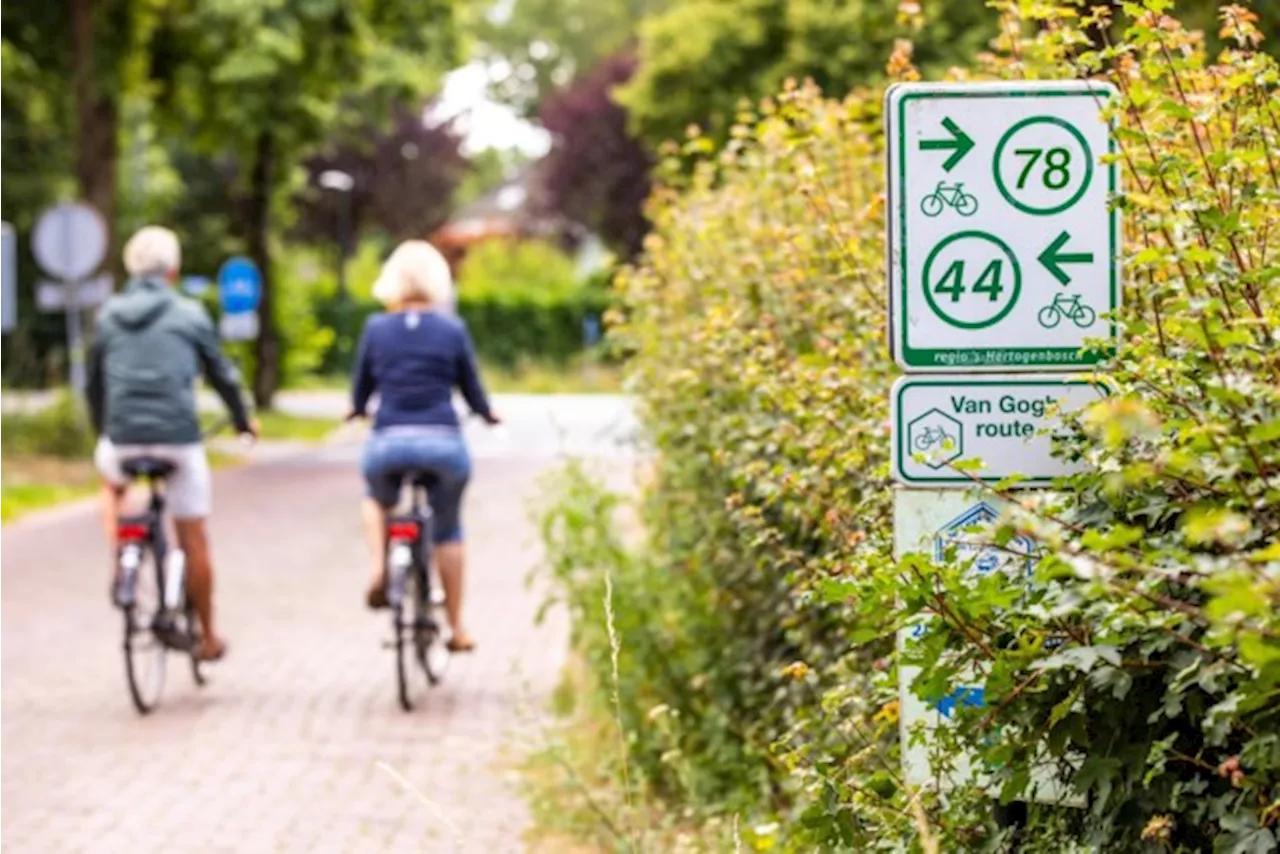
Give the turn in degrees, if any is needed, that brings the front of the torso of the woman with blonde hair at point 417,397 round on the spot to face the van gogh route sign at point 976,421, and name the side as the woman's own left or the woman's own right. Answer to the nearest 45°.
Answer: approximately 180°

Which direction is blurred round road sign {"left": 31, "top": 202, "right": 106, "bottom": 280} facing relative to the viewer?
away from the camera

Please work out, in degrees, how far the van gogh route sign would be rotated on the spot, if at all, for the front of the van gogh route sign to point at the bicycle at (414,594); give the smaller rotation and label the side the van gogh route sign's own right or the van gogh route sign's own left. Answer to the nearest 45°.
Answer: approximately 135° to the van gogh route sign's own right

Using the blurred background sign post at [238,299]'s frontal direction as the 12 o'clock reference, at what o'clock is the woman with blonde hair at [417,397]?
The woman with blonde hair is roughly at 12 o'clock from the blurred background sign post.

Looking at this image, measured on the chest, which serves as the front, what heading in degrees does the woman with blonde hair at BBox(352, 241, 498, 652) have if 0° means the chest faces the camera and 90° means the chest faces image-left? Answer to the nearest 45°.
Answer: approximately 180°

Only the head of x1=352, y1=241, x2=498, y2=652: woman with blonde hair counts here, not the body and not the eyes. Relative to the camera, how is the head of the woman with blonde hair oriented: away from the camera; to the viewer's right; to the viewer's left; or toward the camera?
away from the camera

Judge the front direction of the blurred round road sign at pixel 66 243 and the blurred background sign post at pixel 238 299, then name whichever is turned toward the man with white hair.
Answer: the blurred background sign post

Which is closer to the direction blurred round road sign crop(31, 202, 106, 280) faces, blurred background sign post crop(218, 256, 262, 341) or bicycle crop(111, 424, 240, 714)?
the blurred background sign post

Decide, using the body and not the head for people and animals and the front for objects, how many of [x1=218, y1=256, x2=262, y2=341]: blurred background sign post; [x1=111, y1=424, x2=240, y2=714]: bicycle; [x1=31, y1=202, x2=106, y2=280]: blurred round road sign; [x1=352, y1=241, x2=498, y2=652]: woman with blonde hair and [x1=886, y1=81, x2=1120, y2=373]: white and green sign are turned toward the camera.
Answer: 2
